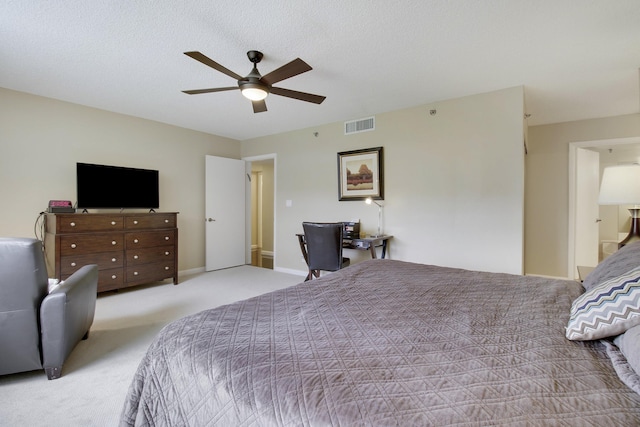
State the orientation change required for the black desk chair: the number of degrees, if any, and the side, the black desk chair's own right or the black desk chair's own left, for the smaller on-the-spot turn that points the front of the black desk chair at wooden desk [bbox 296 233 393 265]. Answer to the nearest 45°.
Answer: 0° — it already faces it

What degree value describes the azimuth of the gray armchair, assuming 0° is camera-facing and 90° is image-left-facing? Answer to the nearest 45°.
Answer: approximately 225°

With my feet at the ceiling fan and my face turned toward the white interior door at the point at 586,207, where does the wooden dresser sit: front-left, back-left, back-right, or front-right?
back-left

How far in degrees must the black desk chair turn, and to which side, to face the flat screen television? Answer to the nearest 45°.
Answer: approximately 135° to its left

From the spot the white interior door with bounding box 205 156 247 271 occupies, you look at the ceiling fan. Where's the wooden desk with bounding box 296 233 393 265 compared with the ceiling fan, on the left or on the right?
left

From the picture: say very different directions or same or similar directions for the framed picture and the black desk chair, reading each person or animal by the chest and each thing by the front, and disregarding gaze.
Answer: very different directions

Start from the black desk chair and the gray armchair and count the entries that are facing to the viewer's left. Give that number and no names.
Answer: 0

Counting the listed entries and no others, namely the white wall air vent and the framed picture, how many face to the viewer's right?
0

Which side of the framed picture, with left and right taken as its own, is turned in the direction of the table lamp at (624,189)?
left

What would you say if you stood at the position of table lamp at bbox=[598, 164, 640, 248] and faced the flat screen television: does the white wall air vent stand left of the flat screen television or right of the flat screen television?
right

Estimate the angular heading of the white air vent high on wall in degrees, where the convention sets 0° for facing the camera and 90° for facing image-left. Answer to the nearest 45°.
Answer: approximately 45°

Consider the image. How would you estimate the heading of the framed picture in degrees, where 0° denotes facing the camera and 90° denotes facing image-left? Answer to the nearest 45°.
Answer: approximately 45°

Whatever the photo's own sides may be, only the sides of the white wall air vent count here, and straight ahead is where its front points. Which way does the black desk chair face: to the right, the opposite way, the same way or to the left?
the opposite way

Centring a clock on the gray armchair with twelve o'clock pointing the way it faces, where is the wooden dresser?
The wooden dresser is roughly at 11 o'clock from the gray armchair.

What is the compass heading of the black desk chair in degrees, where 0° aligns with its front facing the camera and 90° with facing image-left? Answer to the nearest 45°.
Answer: approximately 225°
